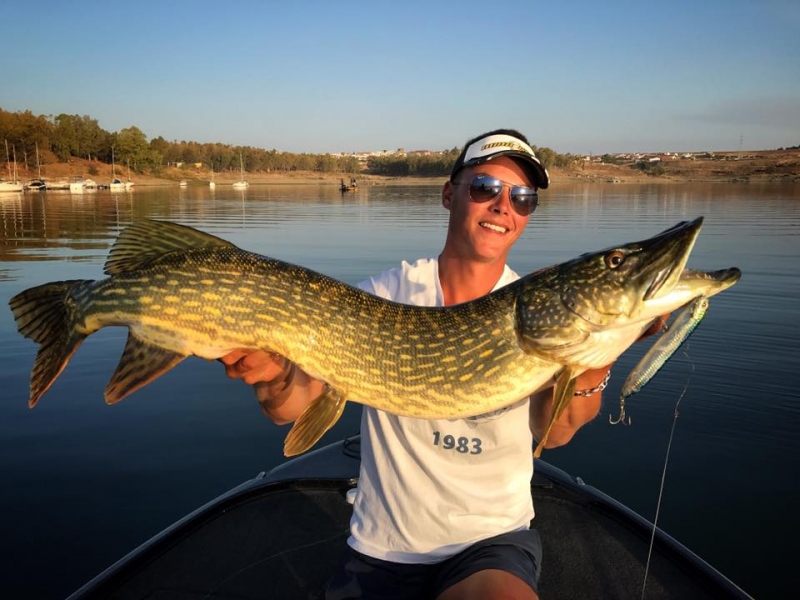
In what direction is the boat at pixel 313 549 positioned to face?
away from the camera

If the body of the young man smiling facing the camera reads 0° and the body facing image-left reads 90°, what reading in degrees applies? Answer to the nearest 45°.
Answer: approximately 0°
